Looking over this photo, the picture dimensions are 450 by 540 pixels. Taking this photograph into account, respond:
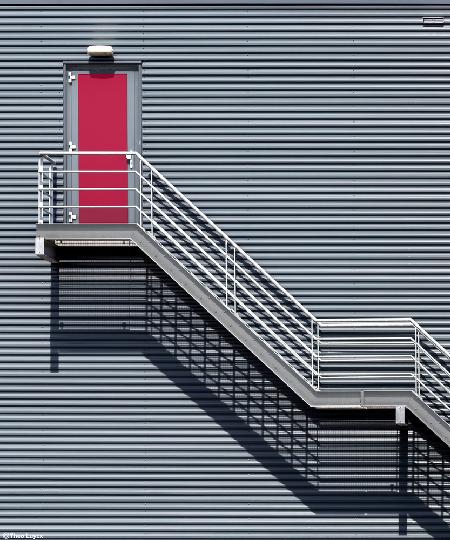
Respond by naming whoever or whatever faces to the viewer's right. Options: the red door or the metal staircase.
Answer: the metal staircase

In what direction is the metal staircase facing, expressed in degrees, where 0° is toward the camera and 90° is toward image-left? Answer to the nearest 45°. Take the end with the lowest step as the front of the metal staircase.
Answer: approximately 270°

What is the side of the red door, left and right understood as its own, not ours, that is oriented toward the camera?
front

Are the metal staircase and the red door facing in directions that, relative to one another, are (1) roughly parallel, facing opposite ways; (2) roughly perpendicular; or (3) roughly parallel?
roughly perpendicular

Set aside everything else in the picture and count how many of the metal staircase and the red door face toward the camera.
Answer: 1
